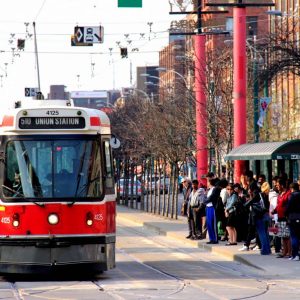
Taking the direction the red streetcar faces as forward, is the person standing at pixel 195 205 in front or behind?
behind

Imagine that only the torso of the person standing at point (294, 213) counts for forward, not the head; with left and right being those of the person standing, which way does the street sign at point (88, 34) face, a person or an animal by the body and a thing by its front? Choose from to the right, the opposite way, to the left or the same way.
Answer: to the left

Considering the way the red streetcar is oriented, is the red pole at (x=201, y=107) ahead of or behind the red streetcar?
behind

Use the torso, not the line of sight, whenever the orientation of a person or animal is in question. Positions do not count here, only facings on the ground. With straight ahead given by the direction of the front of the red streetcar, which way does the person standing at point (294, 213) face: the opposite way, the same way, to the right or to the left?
to the right

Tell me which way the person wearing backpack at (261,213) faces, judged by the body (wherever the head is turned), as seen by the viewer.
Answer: to the viewer's left

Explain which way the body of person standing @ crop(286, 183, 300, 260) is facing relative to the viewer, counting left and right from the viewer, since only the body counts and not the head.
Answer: facing to the left of the viewer

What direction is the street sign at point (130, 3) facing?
toward the camera

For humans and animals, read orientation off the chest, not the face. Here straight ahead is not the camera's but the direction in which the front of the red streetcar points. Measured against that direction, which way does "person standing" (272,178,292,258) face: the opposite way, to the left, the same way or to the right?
to the right

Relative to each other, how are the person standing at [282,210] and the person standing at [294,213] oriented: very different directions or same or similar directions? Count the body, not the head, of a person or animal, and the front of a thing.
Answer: same or similar directions

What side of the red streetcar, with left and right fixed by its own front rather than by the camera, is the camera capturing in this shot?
front
